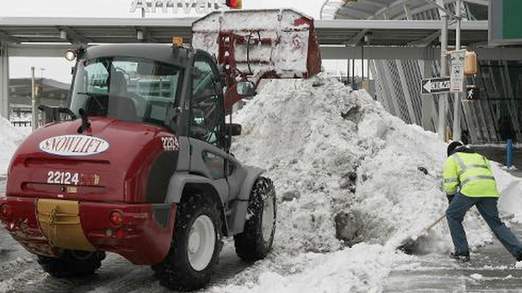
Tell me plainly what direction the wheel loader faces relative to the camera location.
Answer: facing away from the viewer and to the right of the viewer

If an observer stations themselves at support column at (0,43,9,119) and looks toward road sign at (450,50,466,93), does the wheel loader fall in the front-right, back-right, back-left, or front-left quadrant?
front-right

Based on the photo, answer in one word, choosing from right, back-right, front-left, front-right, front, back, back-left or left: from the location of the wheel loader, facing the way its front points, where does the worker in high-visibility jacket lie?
front-right

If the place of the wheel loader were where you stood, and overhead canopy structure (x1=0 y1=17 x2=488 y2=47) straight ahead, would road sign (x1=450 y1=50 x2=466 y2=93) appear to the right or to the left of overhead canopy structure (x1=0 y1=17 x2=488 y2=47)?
right

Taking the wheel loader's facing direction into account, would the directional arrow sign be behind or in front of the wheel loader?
in front

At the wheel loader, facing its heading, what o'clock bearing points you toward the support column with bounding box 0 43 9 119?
The support column is roughly at 10 o'clock from the wheel loader.

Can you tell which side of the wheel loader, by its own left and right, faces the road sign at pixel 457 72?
front

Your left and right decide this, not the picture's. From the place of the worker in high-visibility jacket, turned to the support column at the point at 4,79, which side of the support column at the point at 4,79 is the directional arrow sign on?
right

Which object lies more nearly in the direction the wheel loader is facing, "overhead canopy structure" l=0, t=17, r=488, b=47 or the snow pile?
the snow pile

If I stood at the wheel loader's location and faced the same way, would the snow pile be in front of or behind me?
in front

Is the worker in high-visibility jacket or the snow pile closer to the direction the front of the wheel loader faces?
the snow pile

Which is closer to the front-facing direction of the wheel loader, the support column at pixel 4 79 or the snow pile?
the snow pile
